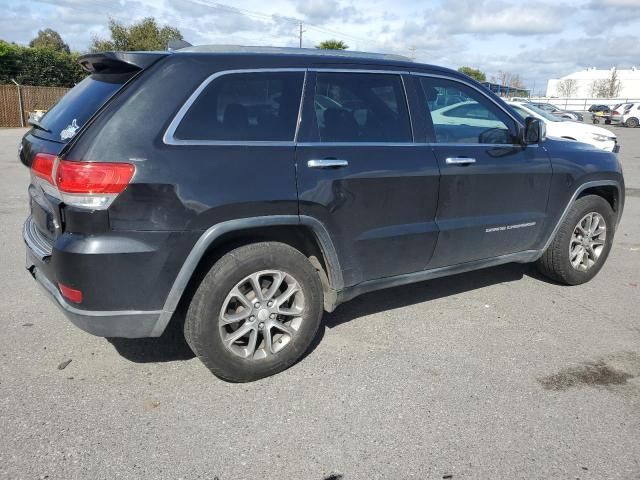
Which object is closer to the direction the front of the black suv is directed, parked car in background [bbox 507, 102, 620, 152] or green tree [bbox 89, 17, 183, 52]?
the parked car in background

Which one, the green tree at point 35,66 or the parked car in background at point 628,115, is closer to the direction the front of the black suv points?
the parked car in background

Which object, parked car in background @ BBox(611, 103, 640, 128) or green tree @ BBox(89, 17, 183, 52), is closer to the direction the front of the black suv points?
the parked car in background

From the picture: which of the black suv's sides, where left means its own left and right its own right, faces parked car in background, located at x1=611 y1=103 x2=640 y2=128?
front

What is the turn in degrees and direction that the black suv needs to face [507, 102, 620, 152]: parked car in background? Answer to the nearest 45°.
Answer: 0° — it already faces it

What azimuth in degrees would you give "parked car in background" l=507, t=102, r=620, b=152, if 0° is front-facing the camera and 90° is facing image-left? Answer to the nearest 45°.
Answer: approximately 315°

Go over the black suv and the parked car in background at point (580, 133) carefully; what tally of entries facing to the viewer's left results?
0

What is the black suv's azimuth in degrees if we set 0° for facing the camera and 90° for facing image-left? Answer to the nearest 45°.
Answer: approximately 225°

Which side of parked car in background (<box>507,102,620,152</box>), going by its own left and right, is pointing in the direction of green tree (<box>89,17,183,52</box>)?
back

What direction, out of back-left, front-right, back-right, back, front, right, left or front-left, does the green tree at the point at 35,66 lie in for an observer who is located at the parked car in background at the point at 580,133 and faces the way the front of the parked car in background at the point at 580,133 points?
back-right

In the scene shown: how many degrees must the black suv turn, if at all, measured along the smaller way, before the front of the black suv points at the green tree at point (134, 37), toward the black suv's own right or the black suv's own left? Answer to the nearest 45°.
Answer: approximately 45° to the black suv's own left
